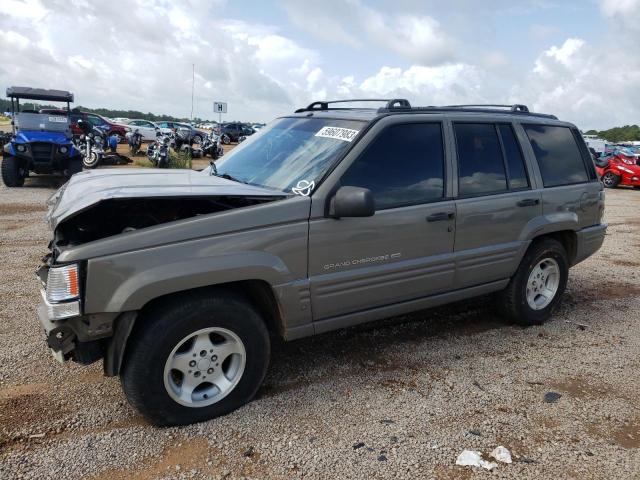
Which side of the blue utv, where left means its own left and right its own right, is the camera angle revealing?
front

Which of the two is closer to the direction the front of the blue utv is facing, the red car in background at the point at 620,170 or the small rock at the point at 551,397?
the small rock

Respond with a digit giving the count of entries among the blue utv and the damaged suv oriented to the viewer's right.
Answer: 0

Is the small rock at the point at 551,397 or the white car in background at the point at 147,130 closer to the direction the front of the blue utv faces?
the small rock

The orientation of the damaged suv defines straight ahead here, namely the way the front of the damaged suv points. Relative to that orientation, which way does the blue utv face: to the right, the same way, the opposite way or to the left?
to the left

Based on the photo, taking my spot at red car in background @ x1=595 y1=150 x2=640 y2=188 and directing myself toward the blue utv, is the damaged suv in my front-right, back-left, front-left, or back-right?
front-left

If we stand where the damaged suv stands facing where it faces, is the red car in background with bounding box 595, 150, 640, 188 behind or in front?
behind

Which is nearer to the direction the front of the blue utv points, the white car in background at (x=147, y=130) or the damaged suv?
the damaged suv

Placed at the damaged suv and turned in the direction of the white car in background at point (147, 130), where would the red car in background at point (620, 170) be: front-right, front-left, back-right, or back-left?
front-right

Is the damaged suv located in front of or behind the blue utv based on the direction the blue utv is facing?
in front

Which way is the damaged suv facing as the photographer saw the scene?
facing the viewer and to the left of the viewer

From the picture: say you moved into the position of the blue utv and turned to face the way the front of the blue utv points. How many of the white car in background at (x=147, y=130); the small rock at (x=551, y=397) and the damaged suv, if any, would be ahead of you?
2

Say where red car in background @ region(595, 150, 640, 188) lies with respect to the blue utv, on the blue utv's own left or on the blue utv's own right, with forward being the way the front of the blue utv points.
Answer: on the blue utv's own left

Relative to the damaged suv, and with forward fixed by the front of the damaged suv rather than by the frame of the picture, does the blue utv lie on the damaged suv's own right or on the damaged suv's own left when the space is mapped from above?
on the damaged suv's own right
